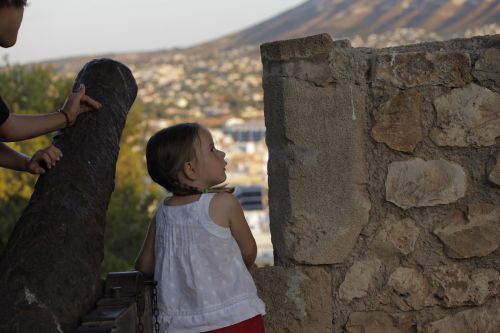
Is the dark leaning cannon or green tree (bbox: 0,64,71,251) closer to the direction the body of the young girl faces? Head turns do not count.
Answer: the green tree

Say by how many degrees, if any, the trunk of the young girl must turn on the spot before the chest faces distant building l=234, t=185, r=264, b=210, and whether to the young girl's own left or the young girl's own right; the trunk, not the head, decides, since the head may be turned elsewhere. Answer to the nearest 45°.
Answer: approximately 45° to the young girl's own left

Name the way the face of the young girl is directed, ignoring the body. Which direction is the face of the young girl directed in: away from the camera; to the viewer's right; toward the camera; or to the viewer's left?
to the viewer's right

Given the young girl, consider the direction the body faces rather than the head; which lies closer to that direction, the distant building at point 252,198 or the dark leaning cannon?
the distant building

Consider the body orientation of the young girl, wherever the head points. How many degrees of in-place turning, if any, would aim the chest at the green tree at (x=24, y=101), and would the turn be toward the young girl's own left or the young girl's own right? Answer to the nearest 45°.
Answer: approximately 45° to the young girl's own left

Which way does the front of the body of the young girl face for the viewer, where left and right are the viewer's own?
facing away from the viewer and to the right of the viewer
